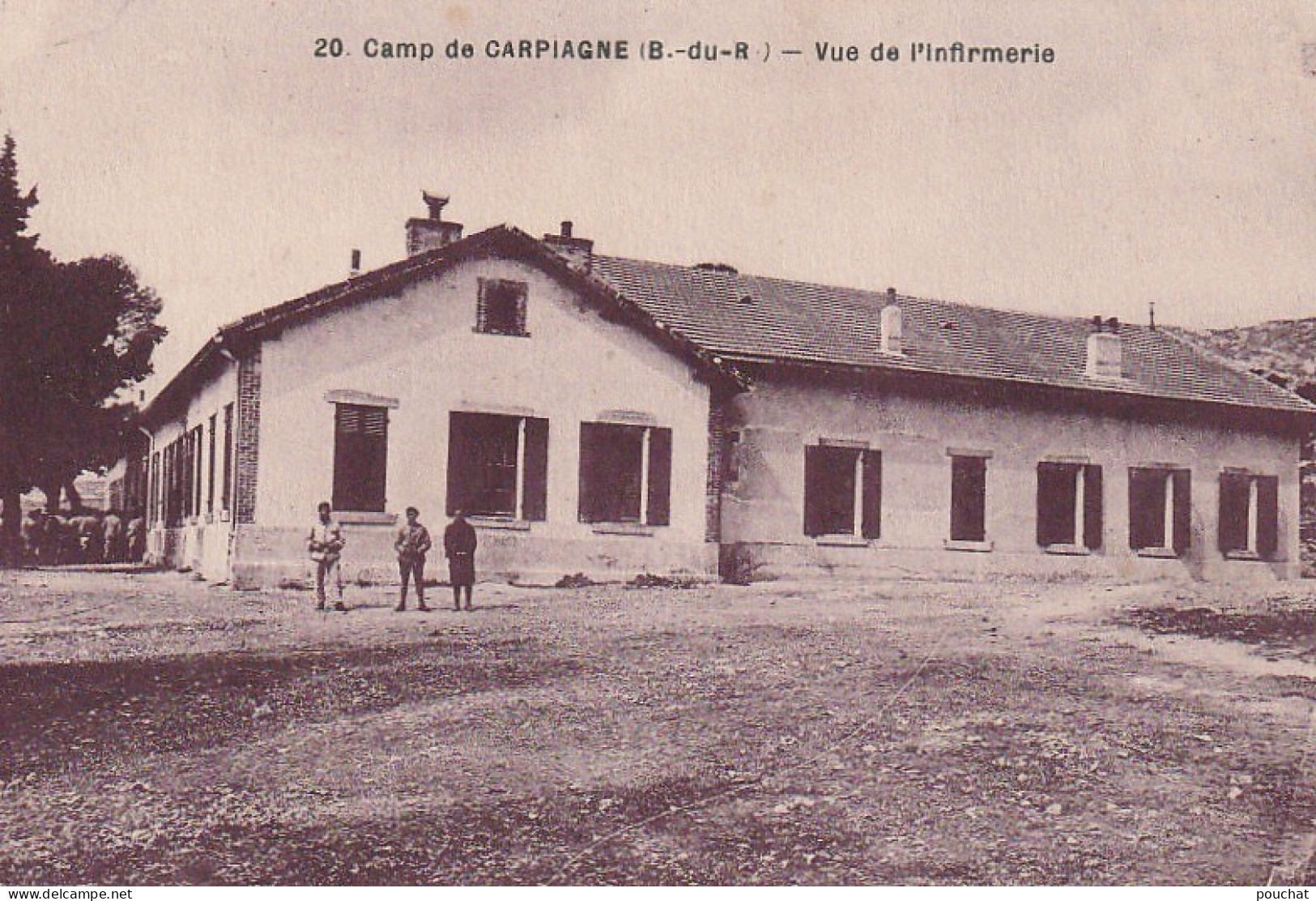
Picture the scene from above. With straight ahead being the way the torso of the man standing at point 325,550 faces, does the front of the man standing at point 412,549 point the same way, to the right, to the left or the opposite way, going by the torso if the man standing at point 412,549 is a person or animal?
the same way

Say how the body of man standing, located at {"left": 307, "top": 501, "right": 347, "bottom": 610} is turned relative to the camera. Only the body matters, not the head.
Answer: toward the camera

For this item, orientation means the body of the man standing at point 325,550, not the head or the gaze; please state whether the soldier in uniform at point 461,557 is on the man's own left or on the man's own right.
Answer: on the man's own left

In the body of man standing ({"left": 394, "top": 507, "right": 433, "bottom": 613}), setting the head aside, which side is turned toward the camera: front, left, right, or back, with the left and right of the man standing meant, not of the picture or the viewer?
front

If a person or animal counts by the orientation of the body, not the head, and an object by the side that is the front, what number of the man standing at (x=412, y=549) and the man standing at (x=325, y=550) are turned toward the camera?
2

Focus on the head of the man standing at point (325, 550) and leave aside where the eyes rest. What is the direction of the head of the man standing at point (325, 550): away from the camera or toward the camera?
toward the camera

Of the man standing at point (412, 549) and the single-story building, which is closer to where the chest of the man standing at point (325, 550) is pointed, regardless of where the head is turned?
the man standing

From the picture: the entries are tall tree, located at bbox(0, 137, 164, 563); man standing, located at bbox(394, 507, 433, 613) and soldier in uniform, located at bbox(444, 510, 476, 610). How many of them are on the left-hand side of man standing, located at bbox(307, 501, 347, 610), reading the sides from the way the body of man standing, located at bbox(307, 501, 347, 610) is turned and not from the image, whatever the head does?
2

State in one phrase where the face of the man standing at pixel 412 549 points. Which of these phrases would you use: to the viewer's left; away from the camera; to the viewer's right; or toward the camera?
toward the camera
